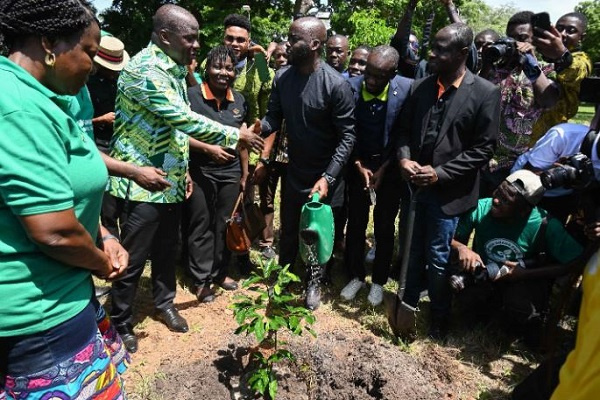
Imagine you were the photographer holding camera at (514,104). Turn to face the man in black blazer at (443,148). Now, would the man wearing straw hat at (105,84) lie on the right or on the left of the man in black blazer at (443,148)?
right

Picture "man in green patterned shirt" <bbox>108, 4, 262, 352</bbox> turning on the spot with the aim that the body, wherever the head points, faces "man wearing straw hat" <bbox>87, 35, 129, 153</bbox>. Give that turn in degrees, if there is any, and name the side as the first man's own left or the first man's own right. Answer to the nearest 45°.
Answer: approximately 90° to the first man's own left

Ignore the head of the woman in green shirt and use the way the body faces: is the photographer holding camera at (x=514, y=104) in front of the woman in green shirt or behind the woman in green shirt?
in front

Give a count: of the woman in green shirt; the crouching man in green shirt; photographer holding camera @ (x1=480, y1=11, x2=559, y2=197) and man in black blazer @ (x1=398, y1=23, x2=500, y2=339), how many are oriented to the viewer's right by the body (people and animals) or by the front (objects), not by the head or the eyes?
1

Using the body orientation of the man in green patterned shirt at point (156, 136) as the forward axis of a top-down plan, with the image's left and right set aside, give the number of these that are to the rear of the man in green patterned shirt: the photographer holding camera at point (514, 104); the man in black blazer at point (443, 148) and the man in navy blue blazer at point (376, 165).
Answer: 0

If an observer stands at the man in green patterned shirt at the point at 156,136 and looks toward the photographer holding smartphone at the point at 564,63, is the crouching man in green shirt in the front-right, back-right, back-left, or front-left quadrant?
front-right

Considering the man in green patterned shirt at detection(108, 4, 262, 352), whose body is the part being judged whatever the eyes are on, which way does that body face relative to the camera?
to the viewer's right

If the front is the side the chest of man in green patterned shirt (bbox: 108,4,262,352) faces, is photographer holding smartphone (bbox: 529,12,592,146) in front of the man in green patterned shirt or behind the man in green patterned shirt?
in front

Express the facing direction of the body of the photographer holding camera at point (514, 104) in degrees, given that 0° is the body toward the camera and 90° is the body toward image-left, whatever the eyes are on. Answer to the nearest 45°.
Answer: approximately 45°

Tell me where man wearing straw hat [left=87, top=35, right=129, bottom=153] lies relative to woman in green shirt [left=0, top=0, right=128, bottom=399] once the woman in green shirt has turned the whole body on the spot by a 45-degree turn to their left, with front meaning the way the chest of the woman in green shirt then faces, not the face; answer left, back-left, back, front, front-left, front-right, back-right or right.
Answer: front-left

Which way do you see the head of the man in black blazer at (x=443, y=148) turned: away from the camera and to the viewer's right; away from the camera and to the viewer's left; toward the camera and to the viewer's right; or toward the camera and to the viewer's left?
toward the camera and to the viewer's left

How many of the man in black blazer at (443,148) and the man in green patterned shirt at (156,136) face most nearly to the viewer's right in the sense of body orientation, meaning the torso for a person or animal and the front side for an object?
1

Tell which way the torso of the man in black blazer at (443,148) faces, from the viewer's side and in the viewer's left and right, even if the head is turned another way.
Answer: facing the viewer and to the left of the viewer

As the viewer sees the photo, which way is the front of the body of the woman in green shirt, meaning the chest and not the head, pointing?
to the viewer's right

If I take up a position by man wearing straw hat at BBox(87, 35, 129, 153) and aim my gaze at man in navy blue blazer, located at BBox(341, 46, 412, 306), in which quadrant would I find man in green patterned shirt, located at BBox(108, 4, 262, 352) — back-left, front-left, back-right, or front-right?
front-right

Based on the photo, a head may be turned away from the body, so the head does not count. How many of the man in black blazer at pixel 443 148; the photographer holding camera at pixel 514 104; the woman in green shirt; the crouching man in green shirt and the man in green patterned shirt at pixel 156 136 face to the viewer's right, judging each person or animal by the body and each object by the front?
2

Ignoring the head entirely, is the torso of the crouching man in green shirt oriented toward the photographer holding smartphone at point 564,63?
no

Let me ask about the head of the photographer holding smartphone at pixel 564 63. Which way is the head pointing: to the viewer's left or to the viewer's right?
to the viewer's left

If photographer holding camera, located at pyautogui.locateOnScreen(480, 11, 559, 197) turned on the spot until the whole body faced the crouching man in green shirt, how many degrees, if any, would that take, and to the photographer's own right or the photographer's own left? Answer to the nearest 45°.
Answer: approximately 45° to the photographer's own left

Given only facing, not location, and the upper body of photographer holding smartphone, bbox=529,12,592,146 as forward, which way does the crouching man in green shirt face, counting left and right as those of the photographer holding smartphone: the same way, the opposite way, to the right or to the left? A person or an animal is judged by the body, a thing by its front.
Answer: the same way
